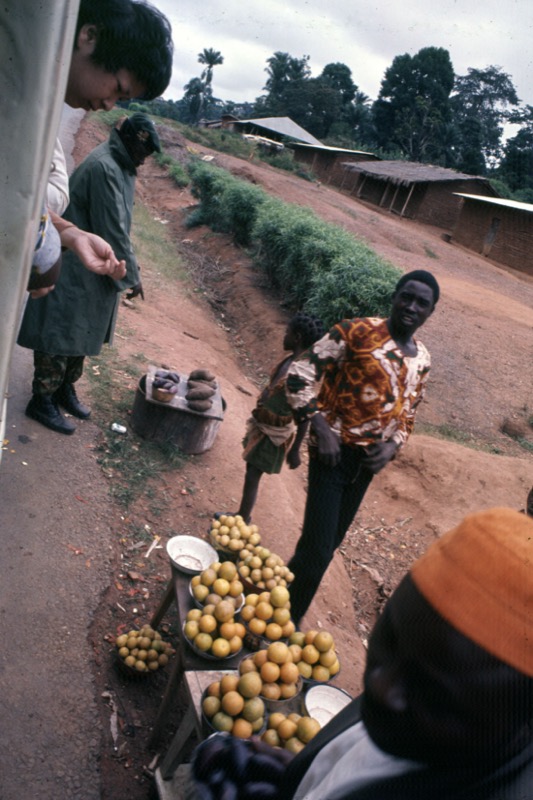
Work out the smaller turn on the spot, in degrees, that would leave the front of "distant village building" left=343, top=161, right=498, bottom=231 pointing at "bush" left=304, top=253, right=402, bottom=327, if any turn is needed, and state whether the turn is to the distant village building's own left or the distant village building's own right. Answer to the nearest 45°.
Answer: approximately 45° to the distant village building's own left

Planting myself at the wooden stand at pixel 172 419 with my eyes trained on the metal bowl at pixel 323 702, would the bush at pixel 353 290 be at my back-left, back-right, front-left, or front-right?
back-left

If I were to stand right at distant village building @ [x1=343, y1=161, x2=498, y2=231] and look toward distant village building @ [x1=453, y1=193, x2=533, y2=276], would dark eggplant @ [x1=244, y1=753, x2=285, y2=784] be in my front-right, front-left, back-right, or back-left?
front-right

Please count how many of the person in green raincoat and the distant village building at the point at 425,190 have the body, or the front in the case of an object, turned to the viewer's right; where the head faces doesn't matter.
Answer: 1

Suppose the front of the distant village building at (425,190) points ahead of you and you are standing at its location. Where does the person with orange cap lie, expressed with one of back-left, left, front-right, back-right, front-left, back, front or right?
front-left

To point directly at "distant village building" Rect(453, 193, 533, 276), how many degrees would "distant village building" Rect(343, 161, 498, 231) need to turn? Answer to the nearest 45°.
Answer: approximately 90° to its left

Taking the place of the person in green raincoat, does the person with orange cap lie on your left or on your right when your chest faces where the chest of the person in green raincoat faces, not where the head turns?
on your right

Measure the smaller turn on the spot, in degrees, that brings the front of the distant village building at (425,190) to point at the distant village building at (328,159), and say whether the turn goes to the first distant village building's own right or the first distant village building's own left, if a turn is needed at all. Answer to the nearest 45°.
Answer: approximately 90° to the first distant village building's own right

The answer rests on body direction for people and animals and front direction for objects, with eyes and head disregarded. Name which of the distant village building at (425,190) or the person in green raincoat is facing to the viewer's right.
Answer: the person in green raincoat

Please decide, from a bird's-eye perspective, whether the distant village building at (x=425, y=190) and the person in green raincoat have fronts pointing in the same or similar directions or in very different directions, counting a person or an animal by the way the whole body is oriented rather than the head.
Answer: very different directions

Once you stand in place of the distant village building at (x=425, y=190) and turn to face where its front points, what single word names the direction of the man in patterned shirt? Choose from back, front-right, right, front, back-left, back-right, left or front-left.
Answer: front-left

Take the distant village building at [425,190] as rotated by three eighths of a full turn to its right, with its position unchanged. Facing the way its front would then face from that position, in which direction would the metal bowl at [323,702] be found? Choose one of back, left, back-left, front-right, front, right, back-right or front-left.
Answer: back

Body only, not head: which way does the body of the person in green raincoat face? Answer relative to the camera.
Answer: to the viewer's right

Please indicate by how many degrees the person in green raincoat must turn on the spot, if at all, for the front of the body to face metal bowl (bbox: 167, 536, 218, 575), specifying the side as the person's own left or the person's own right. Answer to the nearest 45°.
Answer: approximately 45° to the person's own right

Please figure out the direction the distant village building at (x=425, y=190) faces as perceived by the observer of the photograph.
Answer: facing the viewer and to the left of the viewer
